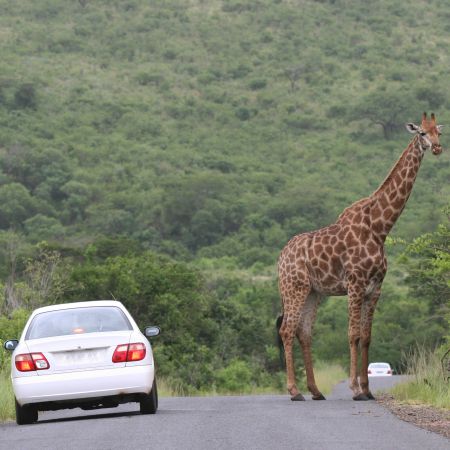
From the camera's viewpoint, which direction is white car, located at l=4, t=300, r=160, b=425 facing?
away from the camera

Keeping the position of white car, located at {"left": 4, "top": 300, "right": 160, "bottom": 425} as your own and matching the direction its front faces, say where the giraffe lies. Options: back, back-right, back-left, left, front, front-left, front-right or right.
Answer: front-right
